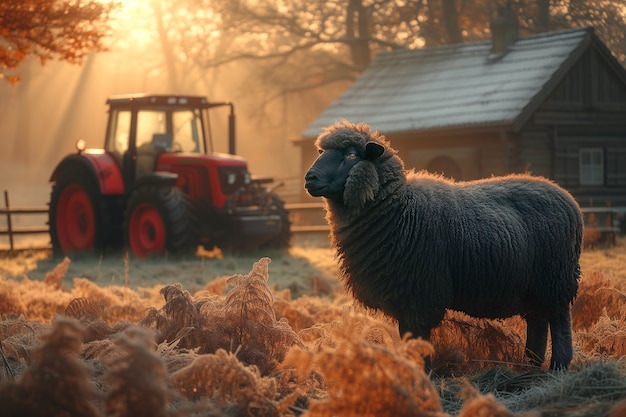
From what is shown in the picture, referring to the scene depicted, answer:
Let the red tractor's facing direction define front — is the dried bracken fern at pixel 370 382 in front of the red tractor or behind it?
in front

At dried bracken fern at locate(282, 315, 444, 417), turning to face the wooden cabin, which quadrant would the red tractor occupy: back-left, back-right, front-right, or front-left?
front-left

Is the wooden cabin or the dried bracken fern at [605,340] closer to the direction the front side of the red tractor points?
the dried bracken fern

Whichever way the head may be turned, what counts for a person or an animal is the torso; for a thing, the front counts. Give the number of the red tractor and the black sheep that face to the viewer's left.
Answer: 1

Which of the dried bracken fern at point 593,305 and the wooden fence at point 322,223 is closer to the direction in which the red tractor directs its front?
the dried bracken fern

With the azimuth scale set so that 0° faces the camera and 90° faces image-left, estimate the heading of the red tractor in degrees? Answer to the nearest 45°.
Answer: approximately 315°

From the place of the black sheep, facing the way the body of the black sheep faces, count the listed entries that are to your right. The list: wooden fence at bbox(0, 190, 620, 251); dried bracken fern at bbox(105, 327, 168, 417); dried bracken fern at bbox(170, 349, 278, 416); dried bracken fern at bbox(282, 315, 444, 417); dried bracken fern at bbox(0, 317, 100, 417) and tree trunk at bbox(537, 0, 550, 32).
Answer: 2

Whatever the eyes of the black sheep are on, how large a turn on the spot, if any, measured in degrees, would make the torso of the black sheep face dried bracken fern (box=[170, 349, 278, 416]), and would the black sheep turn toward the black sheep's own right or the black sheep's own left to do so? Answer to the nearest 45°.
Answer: approximately 45° to the black sheep's own left

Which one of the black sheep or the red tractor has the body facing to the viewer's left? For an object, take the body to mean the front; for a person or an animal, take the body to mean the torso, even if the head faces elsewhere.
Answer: the black sheep

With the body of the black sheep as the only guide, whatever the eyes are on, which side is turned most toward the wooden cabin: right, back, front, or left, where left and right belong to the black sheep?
right

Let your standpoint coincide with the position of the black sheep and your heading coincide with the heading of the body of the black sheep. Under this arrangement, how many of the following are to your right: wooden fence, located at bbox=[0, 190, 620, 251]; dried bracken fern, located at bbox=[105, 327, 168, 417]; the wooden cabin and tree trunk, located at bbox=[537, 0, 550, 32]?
3

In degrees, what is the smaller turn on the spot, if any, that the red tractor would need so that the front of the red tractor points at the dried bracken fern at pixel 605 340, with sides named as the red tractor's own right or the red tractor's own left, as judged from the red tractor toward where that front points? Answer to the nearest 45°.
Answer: approximately 45° to the red tractor's own right

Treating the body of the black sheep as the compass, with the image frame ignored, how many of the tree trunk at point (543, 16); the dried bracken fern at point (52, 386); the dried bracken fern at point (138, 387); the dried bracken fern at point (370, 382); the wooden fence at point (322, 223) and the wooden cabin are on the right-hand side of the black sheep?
3

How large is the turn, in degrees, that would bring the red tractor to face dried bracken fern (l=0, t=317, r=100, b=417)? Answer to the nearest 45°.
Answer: approximately 45° to its right

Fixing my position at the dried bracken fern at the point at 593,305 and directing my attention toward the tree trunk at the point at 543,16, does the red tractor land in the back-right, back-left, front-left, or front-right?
front-left

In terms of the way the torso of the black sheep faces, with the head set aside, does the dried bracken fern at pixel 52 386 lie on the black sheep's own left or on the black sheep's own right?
on the black sheep's own left

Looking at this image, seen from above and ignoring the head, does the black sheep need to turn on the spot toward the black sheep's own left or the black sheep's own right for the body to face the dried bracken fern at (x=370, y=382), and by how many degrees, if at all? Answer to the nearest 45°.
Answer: approximately 90° to the black sheep's own left

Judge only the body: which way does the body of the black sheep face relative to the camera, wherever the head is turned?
to the viewer's left

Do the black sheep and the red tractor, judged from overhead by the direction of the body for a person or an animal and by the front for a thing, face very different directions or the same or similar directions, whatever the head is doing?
very different directions

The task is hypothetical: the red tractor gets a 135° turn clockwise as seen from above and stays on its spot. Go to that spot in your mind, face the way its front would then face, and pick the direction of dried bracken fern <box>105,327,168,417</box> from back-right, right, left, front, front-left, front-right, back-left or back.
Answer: left
